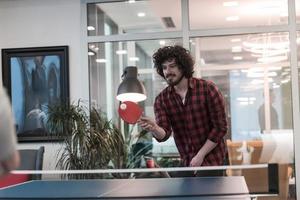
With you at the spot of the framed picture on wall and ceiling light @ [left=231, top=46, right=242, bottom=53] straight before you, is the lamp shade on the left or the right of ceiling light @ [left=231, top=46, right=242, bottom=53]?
right

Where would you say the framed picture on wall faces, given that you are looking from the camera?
facing the viewer

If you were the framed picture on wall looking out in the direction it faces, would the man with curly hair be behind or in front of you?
in front

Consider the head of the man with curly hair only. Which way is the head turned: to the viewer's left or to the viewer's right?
to the viewer's left

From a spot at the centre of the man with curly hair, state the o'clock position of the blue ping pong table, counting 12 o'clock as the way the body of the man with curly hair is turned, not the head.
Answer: The blue ping pong table is roughly at 11 o'clock from the man with curly hair.

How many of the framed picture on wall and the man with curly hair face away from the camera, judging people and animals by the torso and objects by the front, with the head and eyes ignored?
0

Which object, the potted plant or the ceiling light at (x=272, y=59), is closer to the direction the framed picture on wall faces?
the potted plant

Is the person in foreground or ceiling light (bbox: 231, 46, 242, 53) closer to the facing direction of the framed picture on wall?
the person in foreground

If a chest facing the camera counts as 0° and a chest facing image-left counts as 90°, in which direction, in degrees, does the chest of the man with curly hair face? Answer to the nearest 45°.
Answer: approximately 45°

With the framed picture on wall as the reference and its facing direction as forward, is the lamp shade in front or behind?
in front

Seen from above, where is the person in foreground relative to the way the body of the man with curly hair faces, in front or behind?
in front
